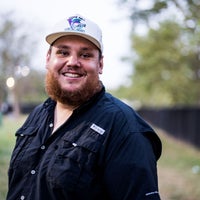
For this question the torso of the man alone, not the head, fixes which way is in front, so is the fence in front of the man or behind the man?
behind

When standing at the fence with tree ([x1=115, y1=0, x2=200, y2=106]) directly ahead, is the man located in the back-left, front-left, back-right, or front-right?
back-left

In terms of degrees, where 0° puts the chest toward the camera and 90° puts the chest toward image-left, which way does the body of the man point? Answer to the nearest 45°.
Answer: approximately 45°

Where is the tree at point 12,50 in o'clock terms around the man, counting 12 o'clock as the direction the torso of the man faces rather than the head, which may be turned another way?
The tree is roughly at 4 o'clock from the man.

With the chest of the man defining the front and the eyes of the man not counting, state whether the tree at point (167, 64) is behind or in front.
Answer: behind
